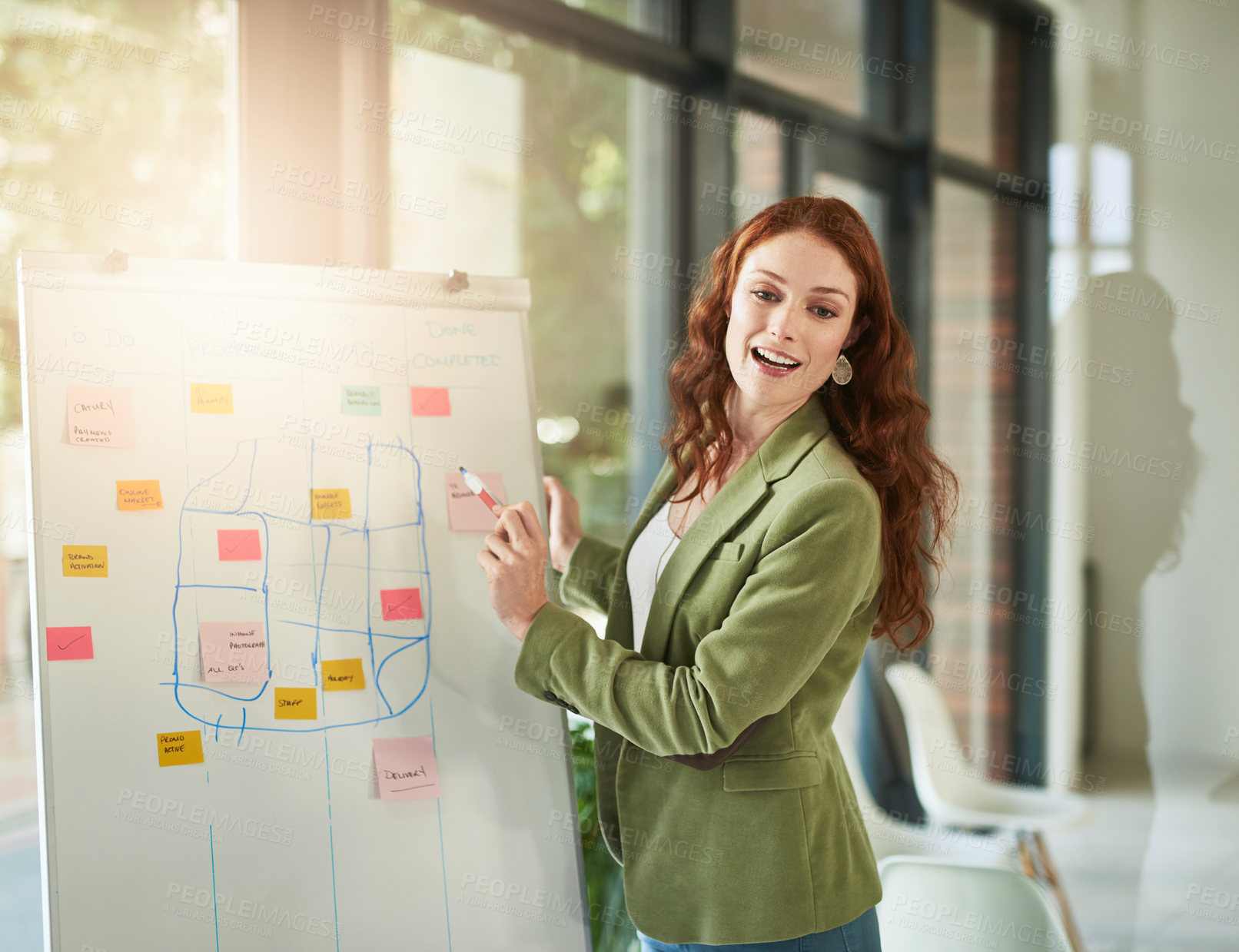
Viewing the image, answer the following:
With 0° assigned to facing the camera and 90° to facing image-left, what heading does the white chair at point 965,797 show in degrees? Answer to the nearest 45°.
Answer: approximately 270°

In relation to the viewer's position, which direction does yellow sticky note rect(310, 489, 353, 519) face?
facing the viewer

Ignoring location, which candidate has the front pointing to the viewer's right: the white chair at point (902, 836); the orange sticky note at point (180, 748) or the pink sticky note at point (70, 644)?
the white chair

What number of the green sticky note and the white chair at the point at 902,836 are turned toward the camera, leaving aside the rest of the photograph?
1

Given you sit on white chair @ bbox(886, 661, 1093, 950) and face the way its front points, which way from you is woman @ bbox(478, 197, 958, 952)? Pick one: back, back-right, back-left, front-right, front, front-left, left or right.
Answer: right

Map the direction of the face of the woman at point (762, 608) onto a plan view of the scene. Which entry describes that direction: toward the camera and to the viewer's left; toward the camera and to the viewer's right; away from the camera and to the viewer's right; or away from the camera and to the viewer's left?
toward the camera and to the viewer's left

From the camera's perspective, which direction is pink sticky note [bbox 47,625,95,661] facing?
toward the camera

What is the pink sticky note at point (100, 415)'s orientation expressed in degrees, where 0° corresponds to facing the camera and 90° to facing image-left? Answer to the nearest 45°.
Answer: approximately 0°

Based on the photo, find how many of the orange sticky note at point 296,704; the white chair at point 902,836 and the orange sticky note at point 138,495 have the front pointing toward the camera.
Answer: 2
